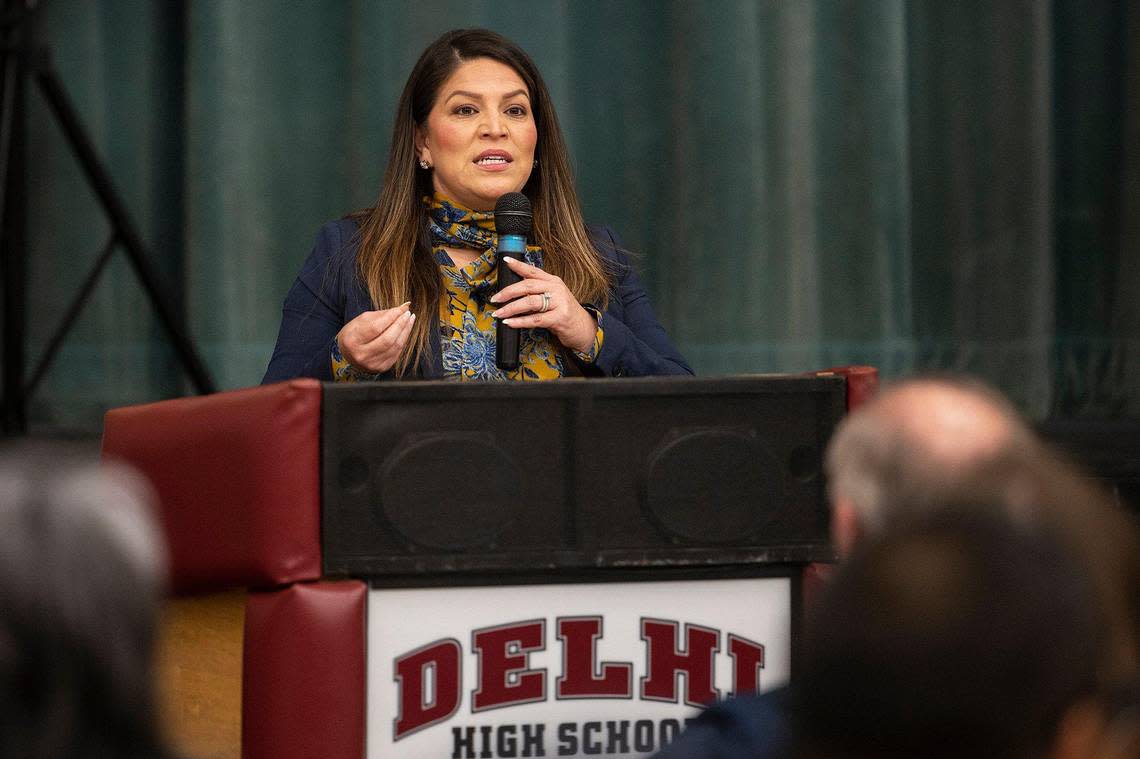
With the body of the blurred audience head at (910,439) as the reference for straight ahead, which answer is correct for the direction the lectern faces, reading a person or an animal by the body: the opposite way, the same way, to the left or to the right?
the opposite way

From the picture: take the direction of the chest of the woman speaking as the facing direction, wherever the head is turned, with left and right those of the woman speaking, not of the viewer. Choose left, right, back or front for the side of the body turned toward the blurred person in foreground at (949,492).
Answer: front

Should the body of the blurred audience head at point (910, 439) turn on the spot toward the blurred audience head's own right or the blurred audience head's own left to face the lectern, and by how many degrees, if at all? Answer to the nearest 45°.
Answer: approximately 45° to the blurred audience head's own left

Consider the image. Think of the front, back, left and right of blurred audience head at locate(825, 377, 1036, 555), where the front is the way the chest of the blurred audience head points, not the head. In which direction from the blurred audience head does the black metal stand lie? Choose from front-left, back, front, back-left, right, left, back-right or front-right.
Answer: front-left

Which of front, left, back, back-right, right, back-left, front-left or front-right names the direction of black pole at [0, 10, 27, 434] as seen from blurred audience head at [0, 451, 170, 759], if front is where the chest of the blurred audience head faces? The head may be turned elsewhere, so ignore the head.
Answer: front

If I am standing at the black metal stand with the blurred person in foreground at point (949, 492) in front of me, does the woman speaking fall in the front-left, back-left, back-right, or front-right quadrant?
front-left

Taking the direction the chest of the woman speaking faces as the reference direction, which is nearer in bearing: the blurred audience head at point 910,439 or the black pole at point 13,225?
the blurred audience head

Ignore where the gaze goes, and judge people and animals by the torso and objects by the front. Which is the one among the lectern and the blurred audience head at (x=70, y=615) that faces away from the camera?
the blurred audience head

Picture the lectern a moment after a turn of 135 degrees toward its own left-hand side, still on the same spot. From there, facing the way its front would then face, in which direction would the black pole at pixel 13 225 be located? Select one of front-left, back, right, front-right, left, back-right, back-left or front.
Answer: left

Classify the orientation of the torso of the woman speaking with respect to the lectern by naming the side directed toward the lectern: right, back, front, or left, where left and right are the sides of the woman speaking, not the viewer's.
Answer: front

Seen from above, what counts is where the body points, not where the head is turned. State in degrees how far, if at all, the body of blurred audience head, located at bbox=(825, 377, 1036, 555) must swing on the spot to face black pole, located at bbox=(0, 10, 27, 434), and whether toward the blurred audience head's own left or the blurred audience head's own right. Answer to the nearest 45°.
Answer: approximately 45° to the blurred audience head's own left

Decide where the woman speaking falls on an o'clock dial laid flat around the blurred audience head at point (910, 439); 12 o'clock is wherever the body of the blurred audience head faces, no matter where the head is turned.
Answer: The woman speaking is roughly at 11 o'clock from the blurred audience head.

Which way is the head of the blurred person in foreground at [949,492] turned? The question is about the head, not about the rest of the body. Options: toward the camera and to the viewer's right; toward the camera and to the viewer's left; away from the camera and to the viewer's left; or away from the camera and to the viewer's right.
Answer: away from the camera and to the viewer's left

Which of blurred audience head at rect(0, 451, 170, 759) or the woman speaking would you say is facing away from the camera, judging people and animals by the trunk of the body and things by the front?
the blurred audience head

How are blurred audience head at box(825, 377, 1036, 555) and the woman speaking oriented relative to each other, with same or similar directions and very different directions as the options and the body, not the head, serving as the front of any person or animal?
very different directions

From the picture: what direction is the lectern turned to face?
toward the camera

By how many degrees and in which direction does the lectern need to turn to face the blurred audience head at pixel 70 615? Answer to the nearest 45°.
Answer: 0° — it already faces them

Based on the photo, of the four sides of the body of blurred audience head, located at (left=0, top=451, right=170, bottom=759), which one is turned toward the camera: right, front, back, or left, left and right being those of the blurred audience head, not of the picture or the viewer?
back

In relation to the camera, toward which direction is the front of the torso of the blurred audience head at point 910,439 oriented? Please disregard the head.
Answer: away from the camera

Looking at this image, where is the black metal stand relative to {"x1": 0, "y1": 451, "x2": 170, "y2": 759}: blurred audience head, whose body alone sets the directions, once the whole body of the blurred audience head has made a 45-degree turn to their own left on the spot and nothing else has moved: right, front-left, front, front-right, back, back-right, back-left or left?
front-right
